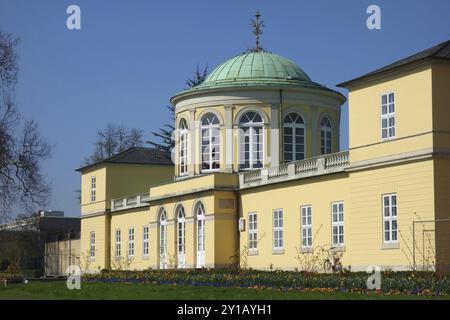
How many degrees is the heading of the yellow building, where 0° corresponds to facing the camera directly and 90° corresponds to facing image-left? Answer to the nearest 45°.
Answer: approximately 45°
